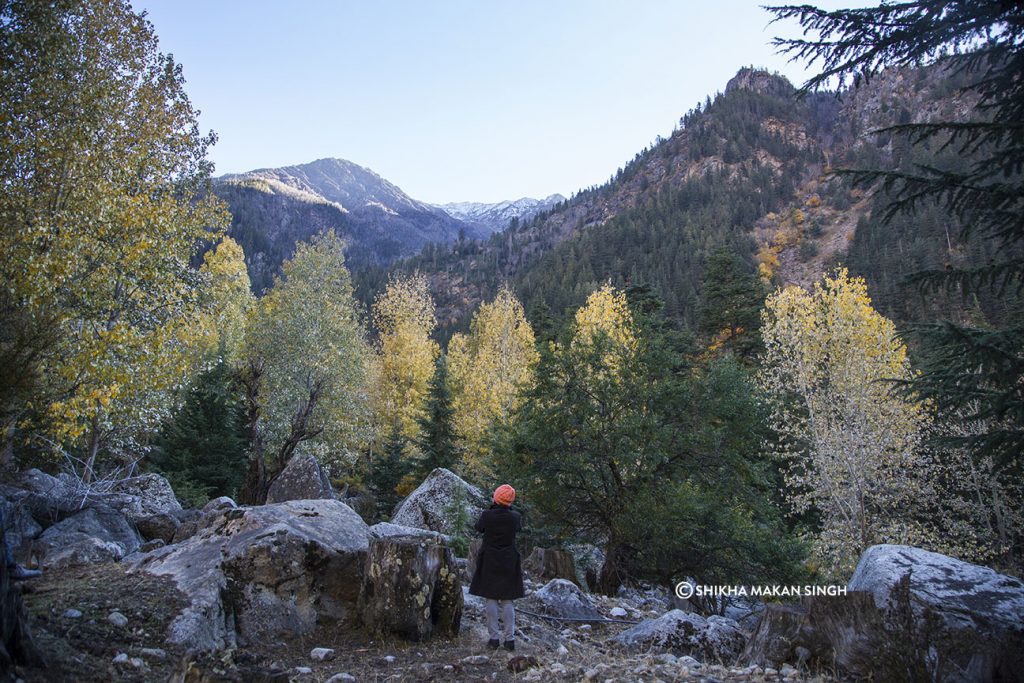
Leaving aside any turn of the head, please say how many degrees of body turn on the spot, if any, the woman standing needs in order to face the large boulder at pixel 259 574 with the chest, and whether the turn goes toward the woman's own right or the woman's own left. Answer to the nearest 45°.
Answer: approximately 90° to the woman's own left

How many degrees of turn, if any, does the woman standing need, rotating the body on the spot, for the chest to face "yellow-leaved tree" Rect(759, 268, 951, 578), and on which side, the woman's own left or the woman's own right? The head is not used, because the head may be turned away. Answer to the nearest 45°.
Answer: approximately 45° to the woman's own right

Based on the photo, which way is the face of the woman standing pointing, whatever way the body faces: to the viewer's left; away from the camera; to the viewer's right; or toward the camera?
away from the camera

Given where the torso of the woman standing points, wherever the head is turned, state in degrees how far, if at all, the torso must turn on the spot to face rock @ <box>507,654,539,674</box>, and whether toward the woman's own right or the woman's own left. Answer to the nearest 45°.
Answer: approximately 180°

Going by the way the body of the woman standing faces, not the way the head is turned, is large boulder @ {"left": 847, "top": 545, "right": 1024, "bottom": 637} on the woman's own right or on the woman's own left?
on the woman's own right

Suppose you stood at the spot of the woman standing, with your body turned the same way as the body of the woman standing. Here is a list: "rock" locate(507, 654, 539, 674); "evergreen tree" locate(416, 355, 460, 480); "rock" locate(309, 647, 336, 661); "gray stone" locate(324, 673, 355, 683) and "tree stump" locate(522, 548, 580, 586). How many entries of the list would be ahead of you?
2

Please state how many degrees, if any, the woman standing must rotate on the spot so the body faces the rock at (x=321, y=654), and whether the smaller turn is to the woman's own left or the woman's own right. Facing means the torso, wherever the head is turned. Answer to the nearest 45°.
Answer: approximately 135° to the woman's own left

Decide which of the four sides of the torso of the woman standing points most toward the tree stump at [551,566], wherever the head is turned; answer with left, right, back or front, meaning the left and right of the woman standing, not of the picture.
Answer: front

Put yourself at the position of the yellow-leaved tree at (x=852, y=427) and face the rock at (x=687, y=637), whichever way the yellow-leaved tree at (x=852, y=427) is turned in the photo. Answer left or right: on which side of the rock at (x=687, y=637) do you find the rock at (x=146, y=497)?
right

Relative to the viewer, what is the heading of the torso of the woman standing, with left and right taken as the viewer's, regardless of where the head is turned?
facing away from the viewer
